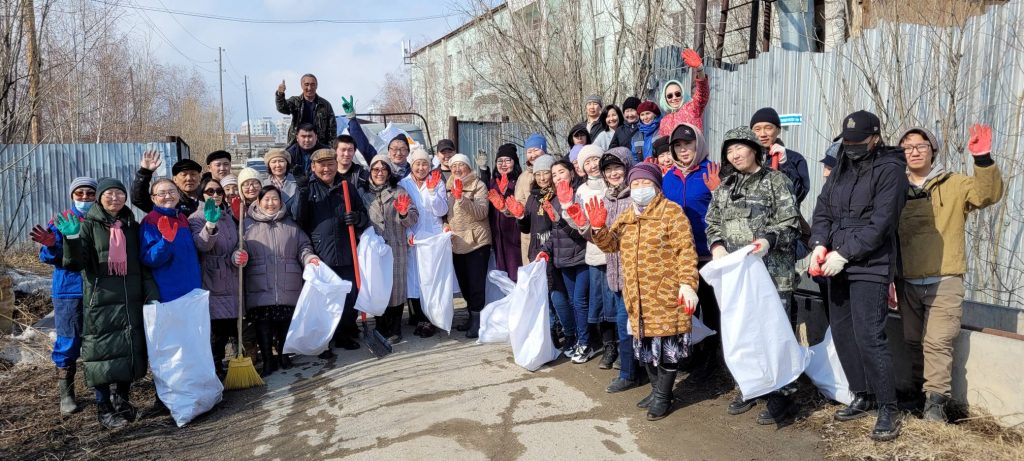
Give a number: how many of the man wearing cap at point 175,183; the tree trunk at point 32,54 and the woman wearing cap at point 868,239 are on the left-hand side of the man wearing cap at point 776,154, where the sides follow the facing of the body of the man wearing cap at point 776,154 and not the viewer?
1

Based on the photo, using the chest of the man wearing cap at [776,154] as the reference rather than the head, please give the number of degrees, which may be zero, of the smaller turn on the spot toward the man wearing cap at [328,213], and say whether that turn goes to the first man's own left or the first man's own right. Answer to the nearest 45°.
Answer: approximately 45° to the first man's own right

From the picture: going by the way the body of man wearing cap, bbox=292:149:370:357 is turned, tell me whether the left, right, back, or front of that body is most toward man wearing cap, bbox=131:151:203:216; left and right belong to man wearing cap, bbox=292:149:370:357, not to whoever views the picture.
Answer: right

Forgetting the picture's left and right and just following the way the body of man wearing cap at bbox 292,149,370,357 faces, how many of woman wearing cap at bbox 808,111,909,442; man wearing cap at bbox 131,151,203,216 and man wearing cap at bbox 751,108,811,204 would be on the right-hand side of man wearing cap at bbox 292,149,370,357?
1

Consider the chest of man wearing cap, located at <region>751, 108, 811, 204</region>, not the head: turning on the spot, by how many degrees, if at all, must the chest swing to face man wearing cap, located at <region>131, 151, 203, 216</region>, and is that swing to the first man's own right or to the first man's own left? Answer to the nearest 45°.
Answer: approximately 45° to the first man's own right

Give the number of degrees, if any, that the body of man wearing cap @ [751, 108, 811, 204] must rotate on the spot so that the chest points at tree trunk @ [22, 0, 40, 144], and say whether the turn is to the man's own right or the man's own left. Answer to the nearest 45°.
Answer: approximately 45° to the man's own right

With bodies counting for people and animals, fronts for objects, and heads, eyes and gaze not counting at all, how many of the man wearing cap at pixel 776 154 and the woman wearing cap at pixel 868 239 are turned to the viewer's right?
0

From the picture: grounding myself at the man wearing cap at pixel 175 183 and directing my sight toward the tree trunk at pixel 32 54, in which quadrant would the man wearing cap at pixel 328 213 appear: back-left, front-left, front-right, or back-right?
back-right

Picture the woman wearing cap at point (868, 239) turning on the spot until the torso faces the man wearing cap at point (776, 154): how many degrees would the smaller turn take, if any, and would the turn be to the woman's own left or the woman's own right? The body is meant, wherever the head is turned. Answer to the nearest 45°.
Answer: approximately 90° to the woman's own right

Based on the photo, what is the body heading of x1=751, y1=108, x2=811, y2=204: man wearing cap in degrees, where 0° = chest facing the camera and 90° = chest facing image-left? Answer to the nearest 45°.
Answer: approximately 45°

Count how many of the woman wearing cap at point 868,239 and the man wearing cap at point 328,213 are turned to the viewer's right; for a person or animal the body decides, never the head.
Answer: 0

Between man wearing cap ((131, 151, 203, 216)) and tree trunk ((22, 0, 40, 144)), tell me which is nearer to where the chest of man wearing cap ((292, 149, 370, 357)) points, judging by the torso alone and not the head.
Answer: the man wearing cap

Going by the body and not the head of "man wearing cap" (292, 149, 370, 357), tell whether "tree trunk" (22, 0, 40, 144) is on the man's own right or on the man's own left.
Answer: on the man's own right
